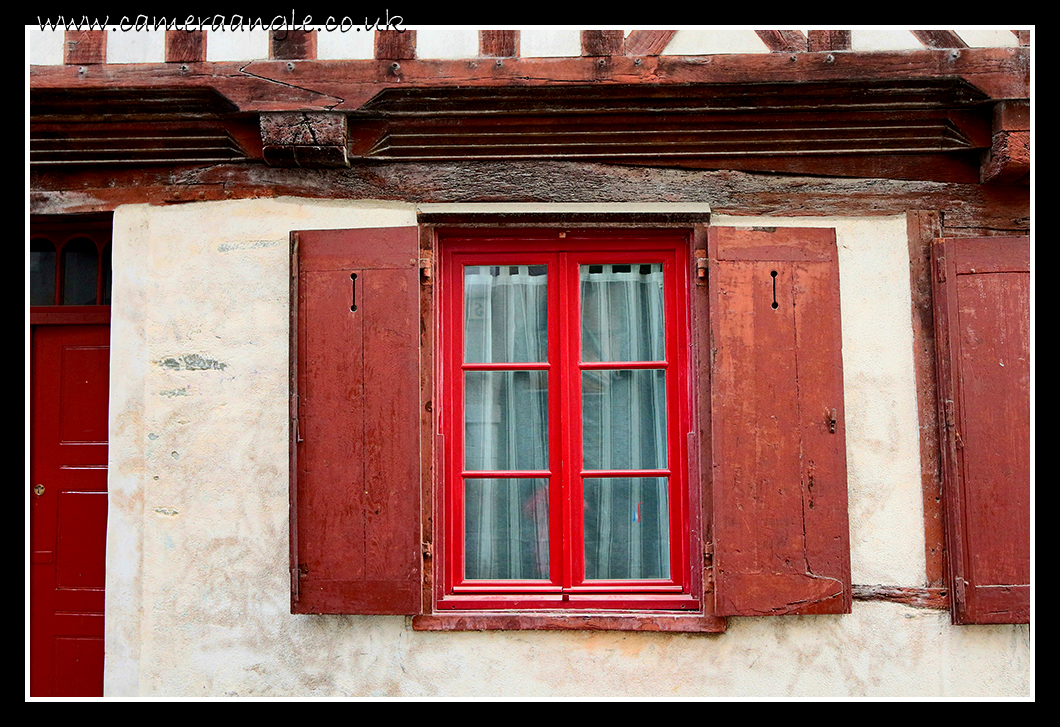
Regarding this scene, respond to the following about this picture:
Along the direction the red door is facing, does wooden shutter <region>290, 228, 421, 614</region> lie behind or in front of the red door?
in front

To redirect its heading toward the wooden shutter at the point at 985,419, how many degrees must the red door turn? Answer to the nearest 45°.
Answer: approximately 45° to its left

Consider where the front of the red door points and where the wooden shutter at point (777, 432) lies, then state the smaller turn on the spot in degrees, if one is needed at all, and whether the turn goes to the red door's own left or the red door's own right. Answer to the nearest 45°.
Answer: approximately 45° to the red door's own left

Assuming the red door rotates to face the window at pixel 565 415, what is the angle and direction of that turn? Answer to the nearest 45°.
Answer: approximately 45° to its left

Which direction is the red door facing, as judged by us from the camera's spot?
facing the viewer
